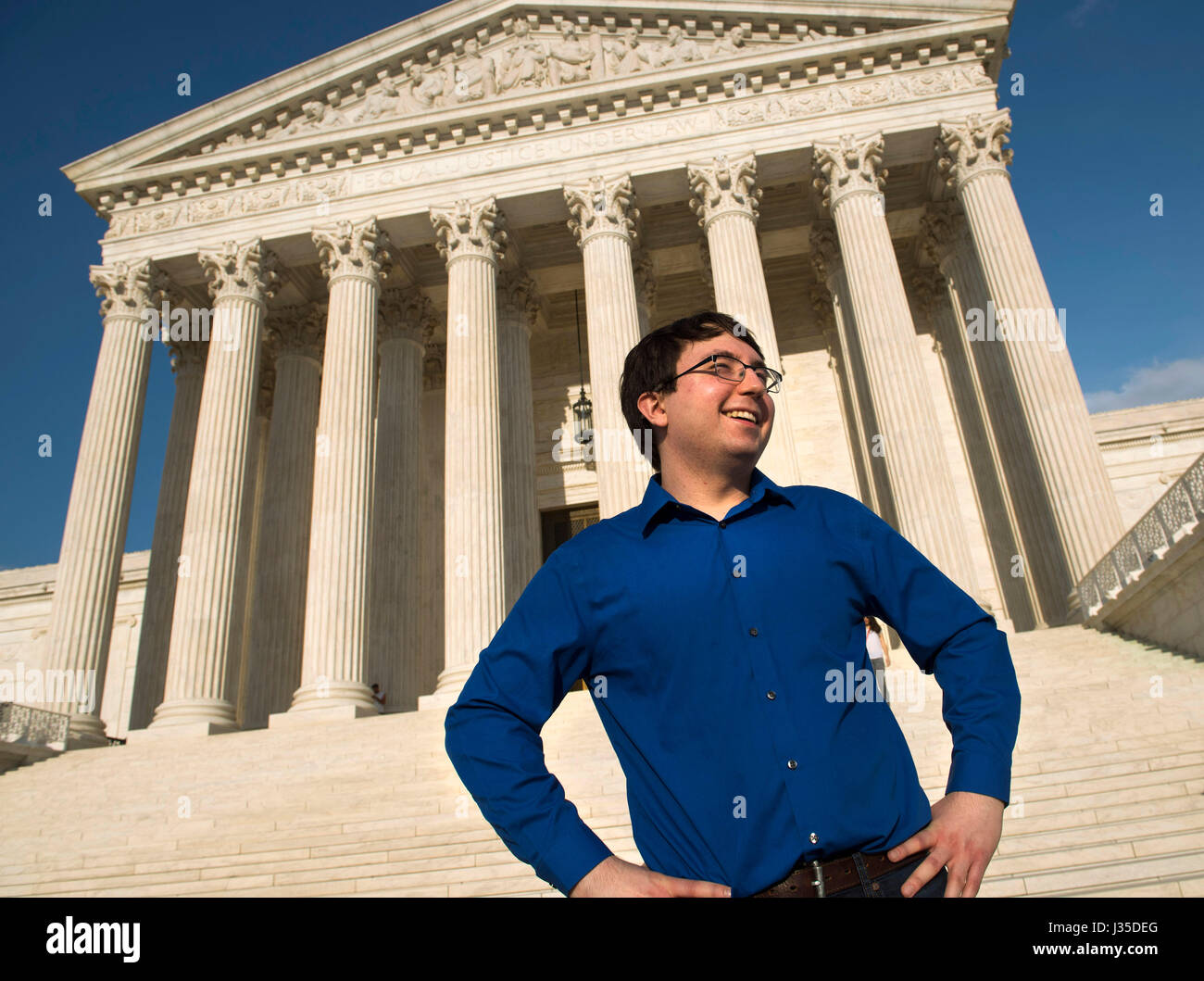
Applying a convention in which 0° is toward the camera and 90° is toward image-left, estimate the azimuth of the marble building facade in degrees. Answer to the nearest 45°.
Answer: approximately 0°

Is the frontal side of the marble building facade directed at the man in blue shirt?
yes

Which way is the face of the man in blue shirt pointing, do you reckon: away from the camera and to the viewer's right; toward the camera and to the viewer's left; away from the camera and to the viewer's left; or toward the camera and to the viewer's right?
toward the camera and to the viewer's right

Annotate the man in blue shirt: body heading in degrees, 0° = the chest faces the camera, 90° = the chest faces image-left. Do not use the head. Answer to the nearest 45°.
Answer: approximately 0°

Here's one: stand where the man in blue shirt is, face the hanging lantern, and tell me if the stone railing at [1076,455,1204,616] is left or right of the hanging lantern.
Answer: right

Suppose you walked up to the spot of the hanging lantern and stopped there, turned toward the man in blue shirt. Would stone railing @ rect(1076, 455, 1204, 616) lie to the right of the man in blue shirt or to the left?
left

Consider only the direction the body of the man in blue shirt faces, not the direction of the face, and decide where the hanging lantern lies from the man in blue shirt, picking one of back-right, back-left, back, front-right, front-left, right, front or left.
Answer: back

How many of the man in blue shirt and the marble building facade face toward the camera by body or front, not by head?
2
